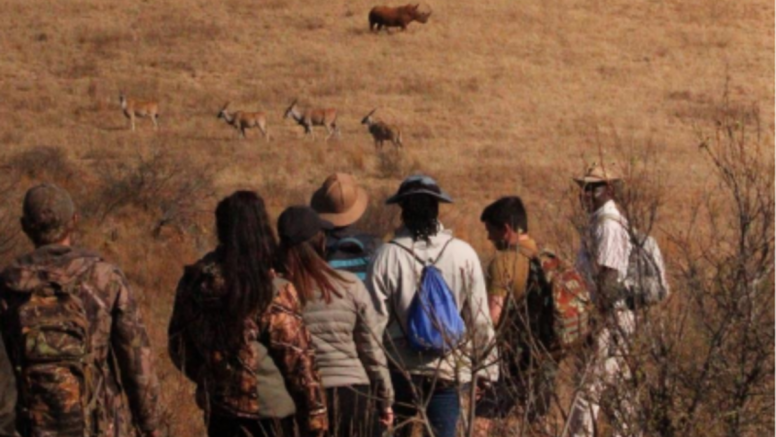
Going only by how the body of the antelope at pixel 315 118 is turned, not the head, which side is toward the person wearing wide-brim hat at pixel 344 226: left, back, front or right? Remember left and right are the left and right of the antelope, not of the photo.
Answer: left

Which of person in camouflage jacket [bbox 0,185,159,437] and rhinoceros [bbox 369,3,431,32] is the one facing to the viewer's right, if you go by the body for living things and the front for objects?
the rhinoceros

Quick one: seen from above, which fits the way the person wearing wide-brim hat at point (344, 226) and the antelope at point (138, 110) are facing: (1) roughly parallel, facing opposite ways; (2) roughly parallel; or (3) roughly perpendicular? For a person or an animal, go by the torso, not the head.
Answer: roughly perpendicular

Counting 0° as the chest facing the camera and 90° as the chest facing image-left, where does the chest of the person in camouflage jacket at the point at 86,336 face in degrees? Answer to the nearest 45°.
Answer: approximately 180°

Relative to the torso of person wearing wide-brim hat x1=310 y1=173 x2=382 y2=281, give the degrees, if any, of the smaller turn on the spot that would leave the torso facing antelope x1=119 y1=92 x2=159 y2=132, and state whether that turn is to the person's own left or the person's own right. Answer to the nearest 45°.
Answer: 0° — they already face it

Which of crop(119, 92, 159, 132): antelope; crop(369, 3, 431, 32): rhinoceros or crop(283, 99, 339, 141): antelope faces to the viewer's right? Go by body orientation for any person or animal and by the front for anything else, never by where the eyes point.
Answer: crop(369, 3, 431, 32): rhinoceros

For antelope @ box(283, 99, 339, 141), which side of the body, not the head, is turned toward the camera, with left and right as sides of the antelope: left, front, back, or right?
left

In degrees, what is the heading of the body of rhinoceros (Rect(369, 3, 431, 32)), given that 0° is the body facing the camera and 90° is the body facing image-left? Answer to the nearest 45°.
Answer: approximately 270°

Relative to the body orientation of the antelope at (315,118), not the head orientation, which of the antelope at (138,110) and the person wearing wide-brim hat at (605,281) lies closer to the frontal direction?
the antelope

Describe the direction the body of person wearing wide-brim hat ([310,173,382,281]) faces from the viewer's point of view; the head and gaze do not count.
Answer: away from the camera

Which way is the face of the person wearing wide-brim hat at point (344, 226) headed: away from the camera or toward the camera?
away from the camera

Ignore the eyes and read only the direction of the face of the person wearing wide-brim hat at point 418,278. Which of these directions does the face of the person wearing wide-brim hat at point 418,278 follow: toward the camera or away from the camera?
away from the camera

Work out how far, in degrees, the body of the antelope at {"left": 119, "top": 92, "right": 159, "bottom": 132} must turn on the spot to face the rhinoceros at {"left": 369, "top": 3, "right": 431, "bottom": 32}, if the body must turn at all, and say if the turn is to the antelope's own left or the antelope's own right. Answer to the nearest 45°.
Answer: approximately 135° to the antelope's own right

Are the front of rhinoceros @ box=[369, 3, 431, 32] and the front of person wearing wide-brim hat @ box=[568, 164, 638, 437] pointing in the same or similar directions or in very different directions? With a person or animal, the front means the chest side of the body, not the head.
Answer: very different directions

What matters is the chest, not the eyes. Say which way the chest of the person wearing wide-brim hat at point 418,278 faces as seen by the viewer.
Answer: away from the camera

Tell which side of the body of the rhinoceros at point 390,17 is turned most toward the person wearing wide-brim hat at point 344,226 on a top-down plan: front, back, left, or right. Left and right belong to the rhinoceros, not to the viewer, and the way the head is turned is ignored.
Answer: right

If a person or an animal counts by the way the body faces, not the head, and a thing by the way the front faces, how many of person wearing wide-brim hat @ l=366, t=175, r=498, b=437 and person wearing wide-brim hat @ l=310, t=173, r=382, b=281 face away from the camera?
2
